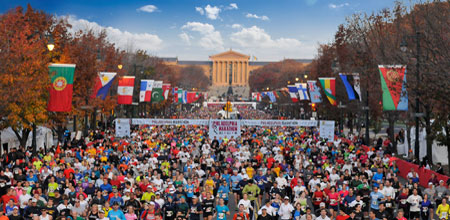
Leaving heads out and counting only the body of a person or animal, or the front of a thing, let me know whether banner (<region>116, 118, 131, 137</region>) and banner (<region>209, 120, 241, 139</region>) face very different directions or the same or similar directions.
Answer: same or similar directions

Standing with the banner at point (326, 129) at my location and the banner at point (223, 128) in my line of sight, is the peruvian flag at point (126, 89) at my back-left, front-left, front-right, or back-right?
front-right

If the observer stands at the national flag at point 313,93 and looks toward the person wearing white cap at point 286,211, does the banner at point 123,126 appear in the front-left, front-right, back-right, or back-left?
front-right

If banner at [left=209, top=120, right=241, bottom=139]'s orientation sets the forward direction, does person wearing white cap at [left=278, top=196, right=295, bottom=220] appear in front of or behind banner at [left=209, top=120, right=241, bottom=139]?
in front

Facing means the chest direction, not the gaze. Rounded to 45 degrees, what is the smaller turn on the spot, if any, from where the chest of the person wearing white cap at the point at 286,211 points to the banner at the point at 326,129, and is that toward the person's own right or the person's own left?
approximately 180°

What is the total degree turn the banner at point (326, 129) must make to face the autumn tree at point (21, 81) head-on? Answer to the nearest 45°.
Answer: approximately 45° to its right

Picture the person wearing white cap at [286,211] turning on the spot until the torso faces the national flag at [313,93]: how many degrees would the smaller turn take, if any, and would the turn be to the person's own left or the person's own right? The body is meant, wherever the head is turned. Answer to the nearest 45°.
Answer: approximately 180°

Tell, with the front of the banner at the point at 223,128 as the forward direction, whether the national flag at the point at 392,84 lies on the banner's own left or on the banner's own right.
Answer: on the banner's own left

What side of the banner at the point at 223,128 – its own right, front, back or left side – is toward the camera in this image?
front

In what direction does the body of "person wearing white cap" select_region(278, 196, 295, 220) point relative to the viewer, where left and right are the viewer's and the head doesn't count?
facing the viewer

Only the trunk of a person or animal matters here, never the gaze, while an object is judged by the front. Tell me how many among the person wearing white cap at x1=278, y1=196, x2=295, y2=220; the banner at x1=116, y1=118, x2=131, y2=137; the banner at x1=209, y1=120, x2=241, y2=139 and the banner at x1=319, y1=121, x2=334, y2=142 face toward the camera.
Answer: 4

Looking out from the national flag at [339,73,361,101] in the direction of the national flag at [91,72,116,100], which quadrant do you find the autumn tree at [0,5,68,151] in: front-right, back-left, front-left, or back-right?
front-left

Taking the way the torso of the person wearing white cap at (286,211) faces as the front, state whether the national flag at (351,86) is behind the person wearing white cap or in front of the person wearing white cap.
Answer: behind

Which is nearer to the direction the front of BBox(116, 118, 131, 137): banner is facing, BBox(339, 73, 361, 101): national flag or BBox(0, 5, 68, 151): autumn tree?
the autumn tree

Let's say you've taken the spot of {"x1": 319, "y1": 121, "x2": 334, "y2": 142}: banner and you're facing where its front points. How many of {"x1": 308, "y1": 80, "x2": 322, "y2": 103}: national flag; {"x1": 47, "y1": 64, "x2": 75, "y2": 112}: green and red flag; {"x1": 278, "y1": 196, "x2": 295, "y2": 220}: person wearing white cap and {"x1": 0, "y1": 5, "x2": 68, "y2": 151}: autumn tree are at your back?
1
